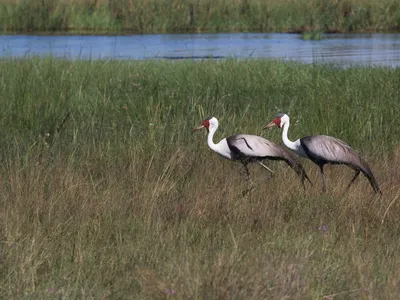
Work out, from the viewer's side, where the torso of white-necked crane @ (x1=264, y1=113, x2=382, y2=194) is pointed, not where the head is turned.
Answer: to the viewer's left

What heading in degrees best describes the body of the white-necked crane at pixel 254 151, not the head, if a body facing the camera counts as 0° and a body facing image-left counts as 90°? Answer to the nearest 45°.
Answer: approximately 90°

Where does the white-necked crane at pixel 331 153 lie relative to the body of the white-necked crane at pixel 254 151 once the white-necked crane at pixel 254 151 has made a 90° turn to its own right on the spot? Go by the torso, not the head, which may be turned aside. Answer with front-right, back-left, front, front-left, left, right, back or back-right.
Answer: right
